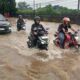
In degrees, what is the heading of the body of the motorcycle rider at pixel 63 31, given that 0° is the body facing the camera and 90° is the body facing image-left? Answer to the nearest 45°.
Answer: approximately 315°

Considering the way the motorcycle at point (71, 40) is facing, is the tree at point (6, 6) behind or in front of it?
behind

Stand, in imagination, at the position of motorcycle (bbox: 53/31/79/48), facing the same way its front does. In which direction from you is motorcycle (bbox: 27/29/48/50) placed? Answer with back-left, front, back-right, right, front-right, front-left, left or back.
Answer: back-right

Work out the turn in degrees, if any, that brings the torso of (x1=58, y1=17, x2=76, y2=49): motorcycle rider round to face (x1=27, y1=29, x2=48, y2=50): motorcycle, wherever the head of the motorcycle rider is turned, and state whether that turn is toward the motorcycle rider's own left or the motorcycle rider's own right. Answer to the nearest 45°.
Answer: approximately 135° to the motorcycle rider's own right

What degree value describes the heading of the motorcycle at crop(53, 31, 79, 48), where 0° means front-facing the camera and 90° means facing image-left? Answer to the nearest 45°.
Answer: approximately 315°
